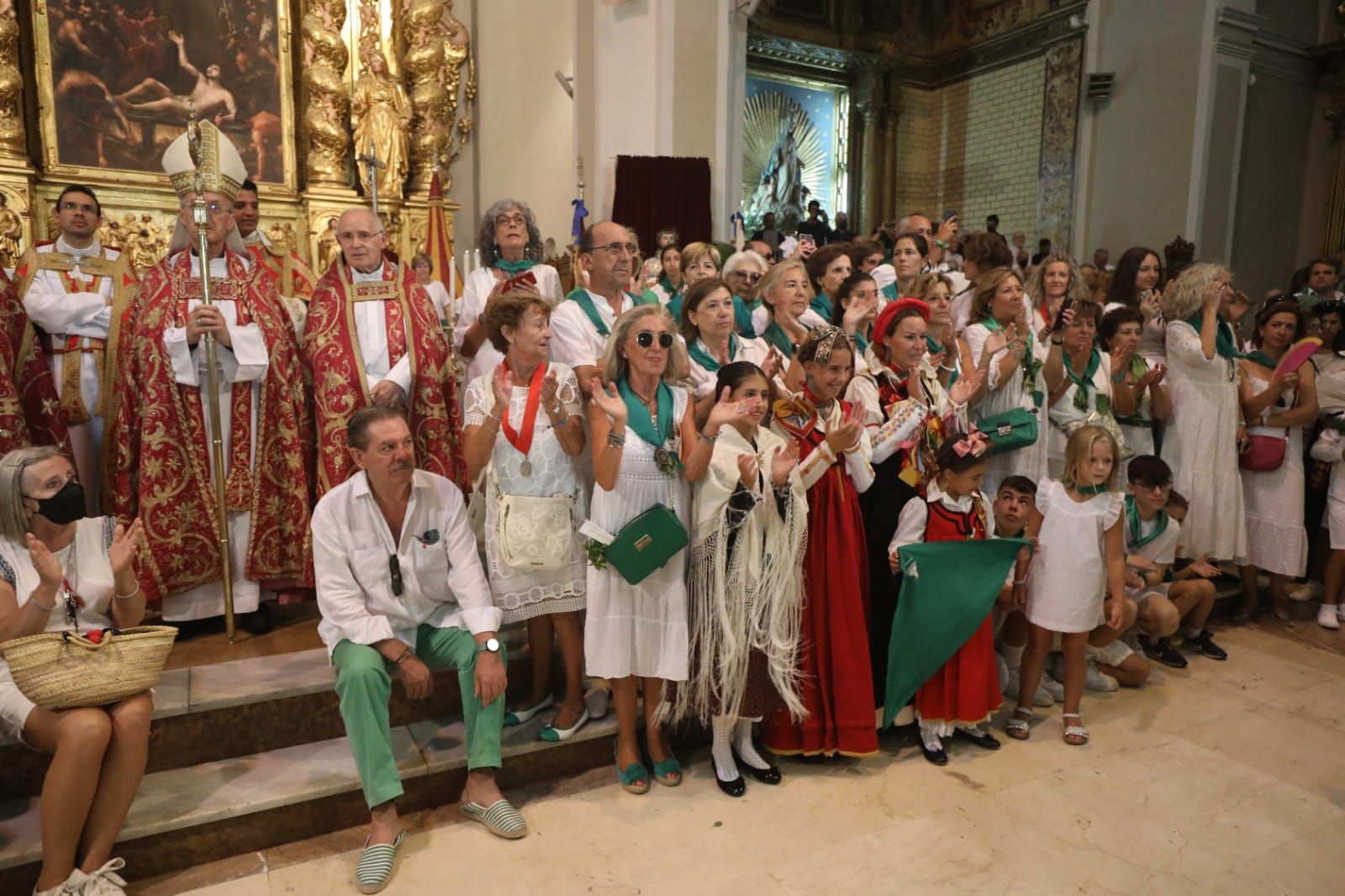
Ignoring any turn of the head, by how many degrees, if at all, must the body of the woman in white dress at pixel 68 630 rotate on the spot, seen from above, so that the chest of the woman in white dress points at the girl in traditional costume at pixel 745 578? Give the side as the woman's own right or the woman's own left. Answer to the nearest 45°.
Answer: approximately 45° to the woman's own left

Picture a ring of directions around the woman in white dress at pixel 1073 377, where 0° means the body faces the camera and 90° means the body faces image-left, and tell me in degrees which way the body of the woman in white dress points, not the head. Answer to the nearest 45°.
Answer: approximately 0°

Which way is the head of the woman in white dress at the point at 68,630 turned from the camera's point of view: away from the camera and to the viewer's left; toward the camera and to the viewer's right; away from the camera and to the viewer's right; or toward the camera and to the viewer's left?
toward the camera and to the viewer's right

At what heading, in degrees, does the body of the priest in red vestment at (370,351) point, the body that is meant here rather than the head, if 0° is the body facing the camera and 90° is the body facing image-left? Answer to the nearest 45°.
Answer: approximately 0°

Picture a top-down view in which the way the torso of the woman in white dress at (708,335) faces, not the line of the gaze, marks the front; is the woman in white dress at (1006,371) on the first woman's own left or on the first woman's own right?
on the first woman's own left

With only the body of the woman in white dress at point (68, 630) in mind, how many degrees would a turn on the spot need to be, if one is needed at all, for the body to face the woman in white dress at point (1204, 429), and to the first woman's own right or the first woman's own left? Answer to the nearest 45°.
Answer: approximately 45° to the first woman's own left

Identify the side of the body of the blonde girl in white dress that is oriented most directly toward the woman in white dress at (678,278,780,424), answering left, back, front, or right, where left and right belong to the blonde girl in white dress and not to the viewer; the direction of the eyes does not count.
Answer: right

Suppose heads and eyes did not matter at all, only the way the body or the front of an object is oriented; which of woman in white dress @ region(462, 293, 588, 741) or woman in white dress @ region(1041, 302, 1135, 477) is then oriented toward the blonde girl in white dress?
woman in white dress @ region(1041, 302, 1135, 477)

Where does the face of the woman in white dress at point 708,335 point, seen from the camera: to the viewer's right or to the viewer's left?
to the viewer's right
